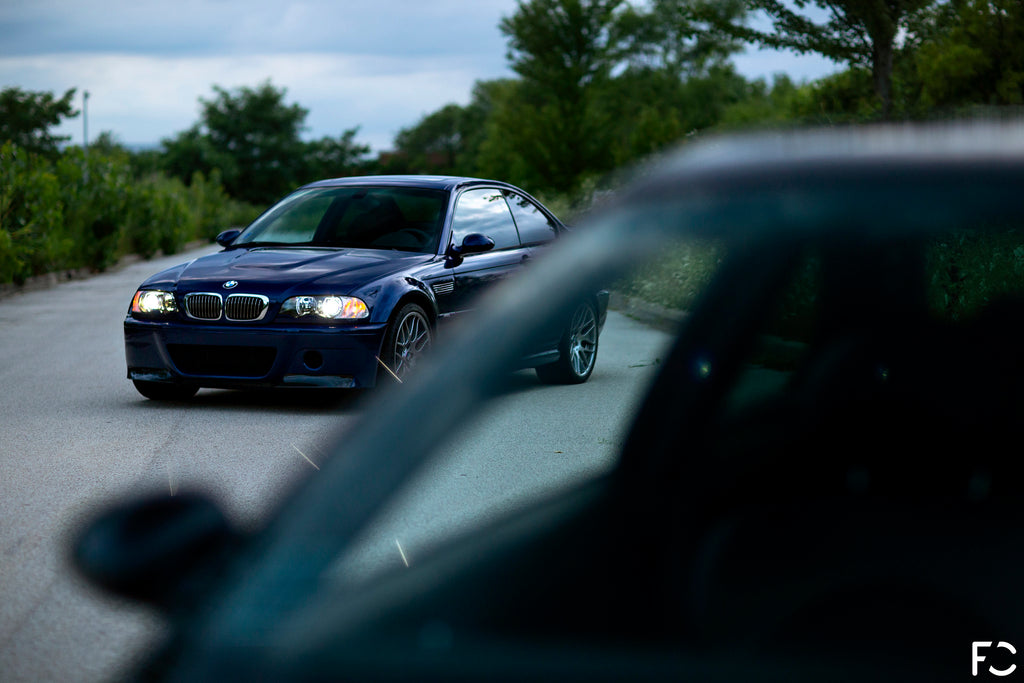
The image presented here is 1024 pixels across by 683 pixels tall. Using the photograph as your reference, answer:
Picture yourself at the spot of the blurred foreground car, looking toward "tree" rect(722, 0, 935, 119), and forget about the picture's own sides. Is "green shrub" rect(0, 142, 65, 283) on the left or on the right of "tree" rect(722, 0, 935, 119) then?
left

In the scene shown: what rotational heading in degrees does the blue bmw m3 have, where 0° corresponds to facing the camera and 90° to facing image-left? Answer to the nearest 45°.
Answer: approximately 45°

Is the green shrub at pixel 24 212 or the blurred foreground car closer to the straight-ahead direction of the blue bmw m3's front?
the blurred foreground car

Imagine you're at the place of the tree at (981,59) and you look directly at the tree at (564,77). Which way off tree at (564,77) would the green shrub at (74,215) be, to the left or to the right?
left

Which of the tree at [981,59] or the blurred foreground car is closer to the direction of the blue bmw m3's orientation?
the blurred foreground car

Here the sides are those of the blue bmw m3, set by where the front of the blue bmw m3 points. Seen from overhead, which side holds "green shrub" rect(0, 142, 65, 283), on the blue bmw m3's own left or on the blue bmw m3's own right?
on the blue bmw m3's own right

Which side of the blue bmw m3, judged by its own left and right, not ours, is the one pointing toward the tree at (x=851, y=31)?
back

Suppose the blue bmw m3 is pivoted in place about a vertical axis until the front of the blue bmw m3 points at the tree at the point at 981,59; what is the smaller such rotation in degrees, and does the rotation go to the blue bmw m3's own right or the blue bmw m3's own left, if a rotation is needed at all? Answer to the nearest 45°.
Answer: approximately 180°

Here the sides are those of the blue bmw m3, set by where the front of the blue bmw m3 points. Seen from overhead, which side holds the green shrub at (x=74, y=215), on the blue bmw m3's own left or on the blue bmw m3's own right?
on the blue bmw m3's own right

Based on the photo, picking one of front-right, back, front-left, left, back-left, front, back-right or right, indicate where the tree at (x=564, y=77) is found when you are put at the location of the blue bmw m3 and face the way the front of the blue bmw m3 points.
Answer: back-right

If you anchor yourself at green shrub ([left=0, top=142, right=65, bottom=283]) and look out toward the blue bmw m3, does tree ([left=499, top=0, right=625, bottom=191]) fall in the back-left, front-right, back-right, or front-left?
back-left
